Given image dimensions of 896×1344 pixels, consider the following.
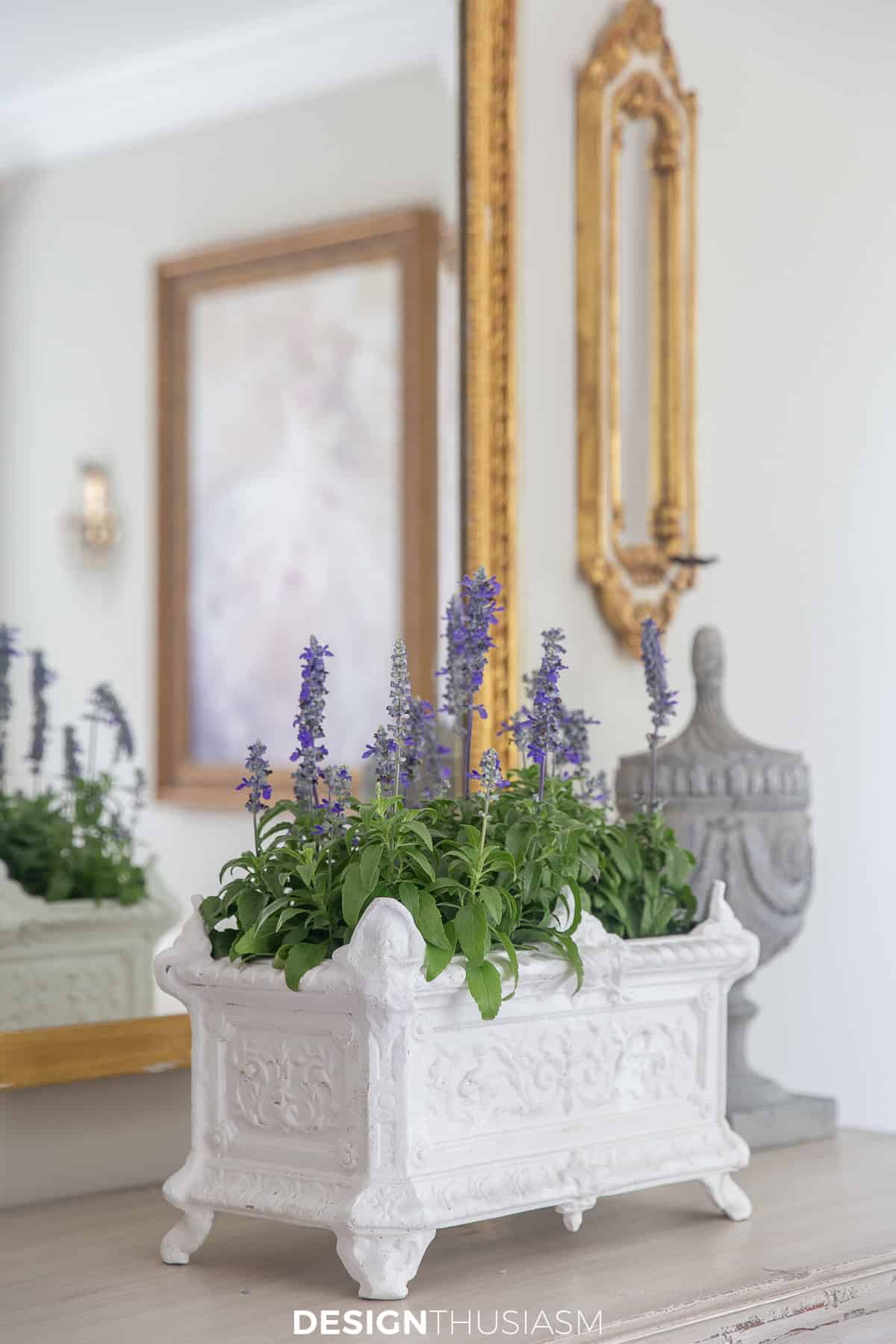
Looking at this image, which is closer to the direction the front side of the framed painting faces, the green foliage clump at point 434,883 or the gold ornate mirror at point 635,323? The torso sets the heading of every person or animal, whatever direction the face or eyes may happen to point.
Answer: the green foliage clump

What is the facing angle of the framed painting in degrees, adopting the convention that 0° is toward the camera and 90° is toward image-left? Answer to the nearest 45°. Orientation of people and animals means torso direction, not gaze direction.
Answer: approximately 45°

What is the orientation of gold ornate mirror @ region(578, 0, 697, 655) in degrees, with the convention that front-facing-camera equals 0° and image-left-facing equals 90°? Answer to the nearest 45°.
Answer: approximately 315°
